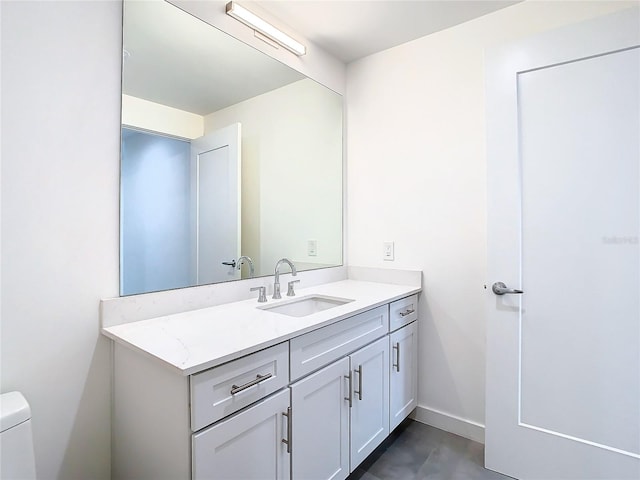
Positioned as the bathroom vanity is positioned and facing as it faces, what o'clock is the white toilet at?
The white toilet is roughly at 4 o'clock from the bathroom vanity.

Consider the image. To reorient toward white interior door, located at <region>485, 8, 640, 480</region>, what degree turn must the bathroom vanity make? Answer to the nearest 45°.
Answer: approximately 45° to its left

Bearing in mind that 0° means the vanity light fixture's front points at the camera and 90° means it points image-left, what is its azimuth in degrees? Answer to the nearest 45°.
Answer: approximately 315°

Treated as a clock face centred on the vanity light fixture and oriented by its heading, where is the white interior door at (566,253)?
The white interior door is roughly at 11 o'clock from the vanity light fixture.

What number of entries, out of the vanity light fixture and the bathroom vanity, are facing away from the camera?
0

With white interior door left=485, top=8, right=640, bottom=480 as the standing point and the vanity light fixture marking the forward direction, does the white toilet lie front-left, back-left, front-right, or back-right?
front-left
